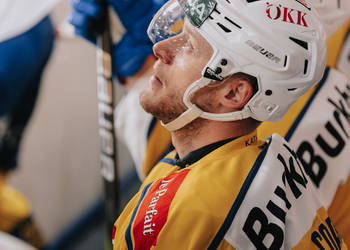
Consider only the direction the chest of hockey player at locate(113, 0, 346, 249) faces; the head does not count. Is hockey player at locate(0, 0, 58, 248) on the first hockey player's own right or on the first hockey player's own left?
on the first hockey player's own right

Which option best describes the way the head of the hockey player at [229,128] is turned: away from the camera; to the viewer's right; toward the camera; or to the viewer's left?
to the viewer's left

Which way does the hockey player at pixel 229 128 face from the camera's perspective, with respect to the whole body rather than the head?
to the viewer's left
